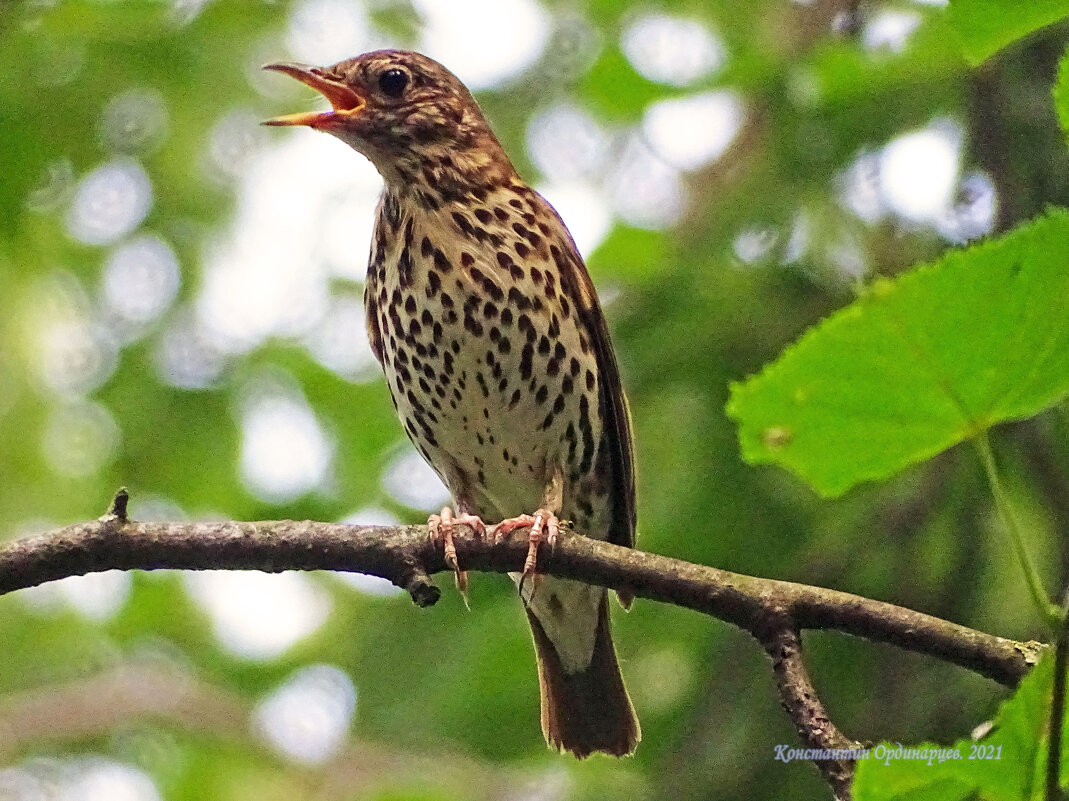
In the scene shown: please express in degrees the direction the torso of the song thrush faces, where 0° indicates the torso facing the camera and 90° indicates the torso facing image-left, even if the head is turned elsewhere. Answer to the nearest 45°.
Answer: approximately 45°

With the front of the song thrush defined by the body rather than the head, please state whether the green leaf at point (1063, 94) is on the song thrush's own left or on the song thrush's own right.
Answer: on the song thrush's own left

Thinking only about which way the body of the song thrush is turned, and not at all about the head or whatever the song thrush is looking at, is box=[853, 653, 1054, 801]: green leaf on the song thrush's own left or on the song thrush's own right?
on the song thrush's own left

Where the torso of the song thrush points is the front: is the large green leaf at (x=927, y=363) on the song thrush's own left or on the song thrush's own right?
on the song thrush's own left
